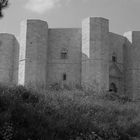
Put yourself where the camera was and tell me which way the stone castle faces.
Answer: facing the viewer and to the right of the viewer
